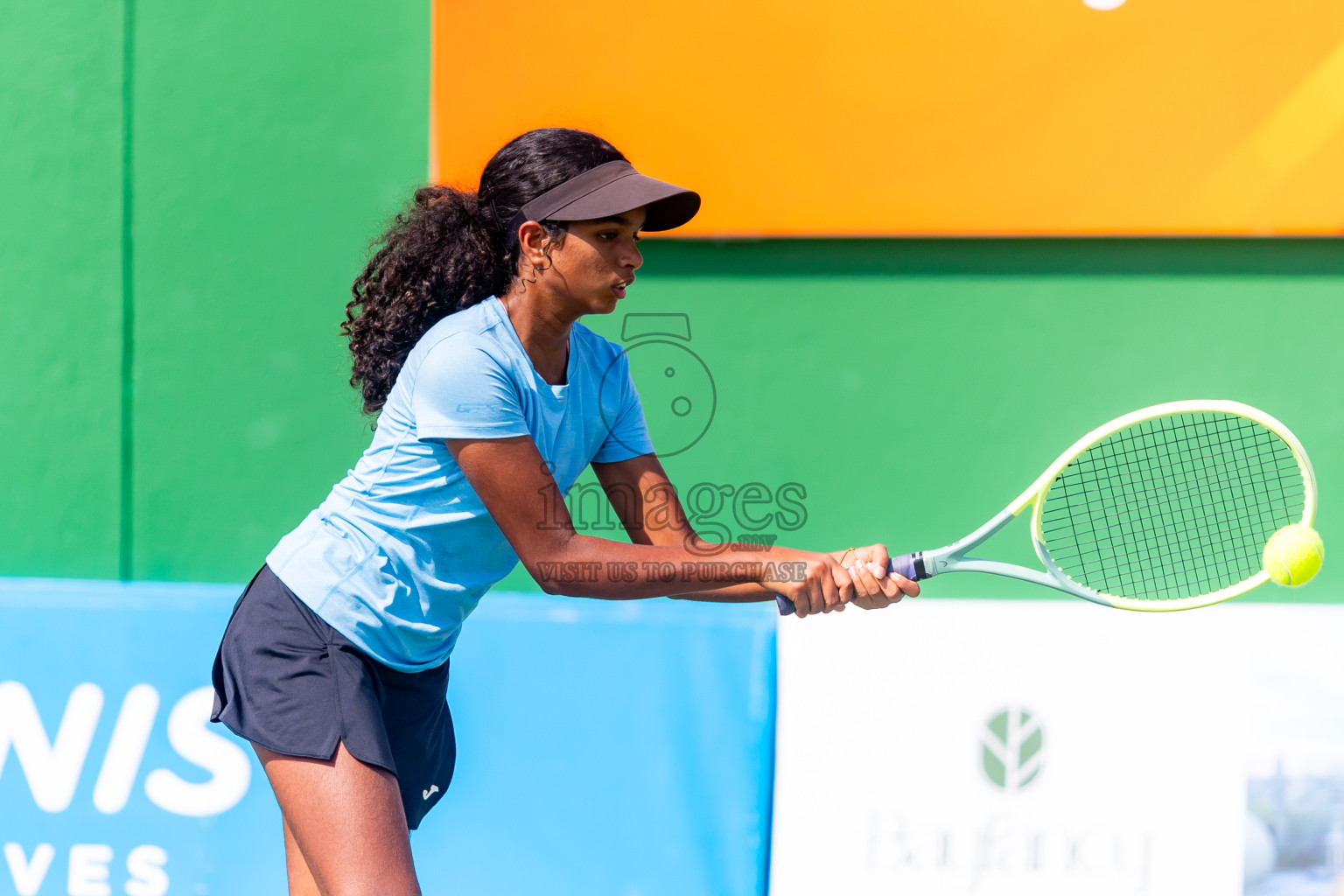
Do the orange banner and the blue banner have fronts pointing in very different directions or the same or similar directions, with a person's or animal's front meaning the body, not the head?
same or similar directions

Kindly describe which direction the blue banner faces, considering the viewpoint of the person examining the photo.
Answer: facing the viewer

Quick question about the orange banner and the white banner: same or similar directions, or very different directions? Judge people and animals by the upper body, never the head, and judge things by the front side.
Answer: same or similar directions

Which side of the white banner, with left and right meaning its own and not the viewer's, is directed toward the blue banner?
right

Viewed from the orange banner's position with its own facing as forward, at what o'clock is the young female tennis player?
The young female tennis player is roughly at 1 o'clock from the orange banner.

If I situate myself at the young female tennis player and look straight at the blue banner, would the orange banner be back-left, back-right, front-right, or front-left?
front-right

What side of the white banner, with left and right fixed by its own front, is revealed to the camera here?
front

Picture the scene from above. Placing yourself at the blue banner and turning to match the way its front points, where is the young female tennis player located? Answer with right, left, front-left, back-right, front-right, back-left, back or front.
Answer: front

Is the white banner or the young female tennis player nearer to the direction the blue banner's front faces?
the young female tennis player

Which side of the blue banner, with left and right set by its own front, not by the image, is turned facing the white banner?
left

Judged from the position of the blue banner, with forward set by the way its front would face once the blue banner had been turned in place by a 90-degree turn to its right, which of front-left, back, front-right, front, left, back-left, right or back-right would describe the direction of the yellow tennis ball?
back-left

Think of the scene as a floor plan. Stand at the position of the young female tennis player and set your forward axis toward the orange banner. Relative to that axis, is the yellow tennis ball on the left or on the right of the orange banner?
right

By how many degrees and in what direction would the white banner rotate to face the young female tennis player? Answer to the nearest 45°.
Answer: approximately 45° to its right

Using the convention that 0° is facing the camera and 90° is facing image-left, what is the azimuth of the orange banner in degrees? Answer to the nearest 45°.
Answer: approximately 0°
